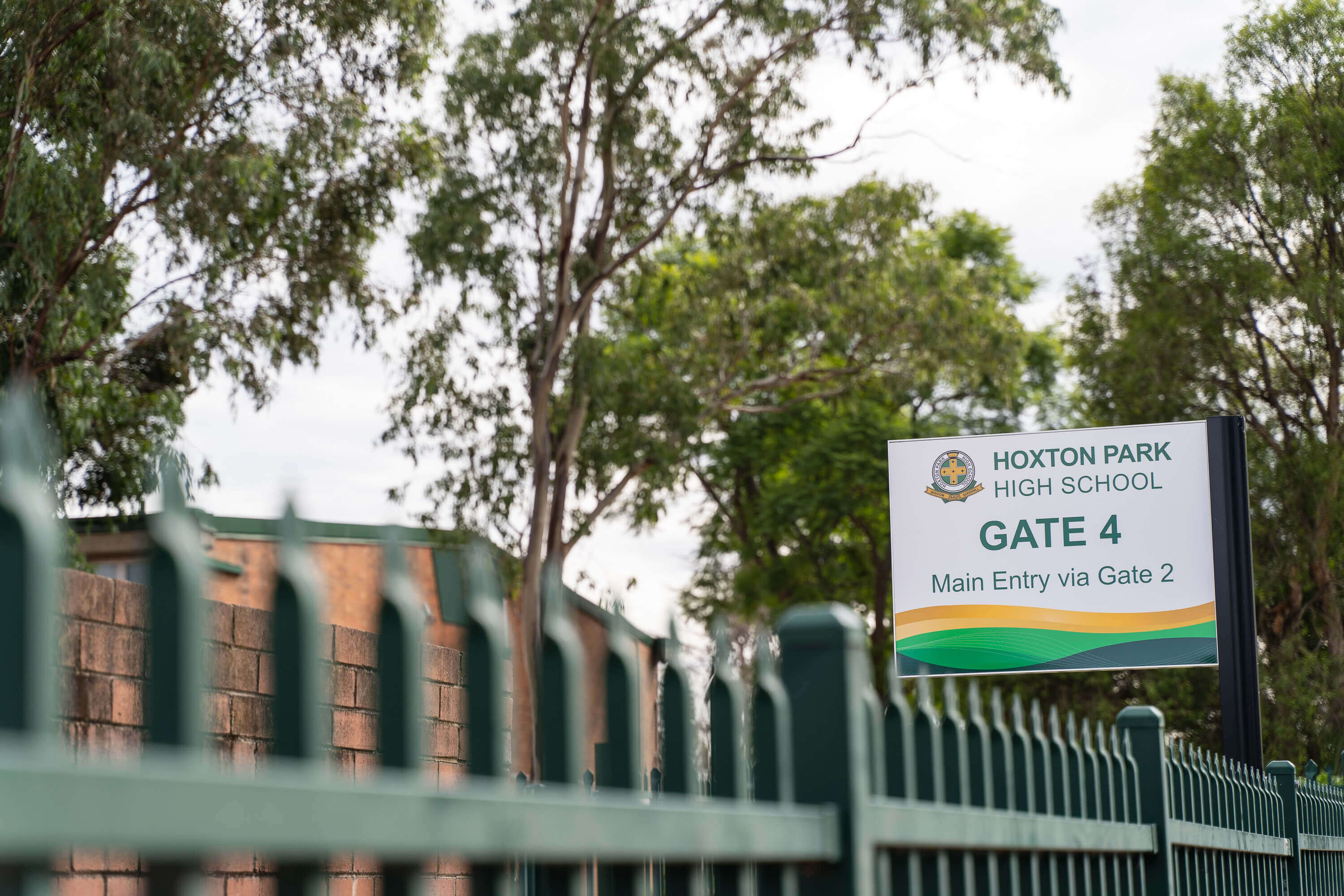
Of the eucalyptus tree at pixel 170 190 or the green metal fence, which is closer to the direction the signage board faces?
the green metal fence

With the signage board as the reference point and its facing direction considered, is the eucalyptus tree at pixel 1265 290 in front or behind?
behind

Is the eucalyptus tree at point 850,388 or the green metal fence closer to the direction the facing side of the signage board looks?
the green metal fence

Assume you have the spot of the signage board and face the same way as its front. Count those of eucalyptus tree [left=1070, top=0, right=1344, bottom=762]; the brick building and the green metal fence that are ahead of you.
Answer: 1

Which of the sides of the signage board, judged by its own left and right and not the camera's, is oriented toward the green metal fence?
front

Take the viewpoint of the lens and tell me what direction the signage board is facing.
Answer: facing the viewer

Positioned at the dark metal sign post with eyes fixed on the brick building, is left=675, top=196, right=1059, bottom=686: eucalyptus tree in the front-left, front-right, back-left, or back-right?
front-right

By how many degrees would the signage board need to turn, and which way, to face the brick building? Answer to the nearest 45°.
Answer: approximately 135° to its right

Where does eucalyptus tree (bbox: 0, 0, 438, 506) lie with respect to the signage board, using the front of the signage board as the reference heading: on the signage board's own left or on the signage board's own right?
on the signage board's own right

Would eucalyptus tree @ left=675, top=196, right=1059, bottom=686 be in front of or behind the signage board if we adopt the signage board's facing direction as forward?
behind

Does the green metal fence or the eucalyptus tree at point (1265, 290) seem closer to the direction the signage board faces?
the green metal fence
